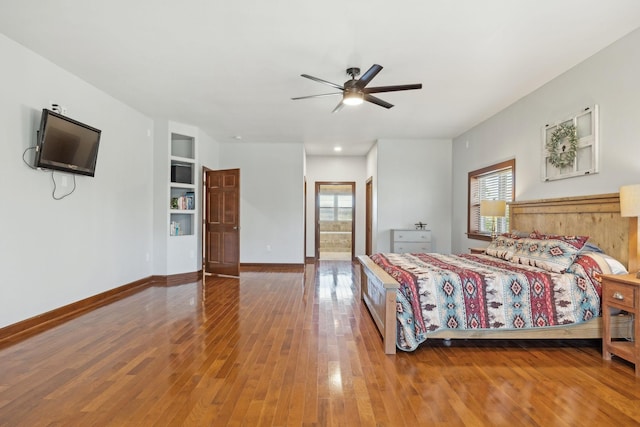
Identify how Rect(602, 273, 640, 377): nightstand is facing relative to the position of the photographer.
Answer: facing the viewer and to the left of the viewer

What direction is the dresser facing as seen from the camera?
toward the camera

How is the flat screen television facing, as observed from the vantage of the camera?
facing the viewer and to the right of the viewer

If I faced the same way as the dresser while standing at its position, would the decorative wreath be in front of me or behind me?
in front

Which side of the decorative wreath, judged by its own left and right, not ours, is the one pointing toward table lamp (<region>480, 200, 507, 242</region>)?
right

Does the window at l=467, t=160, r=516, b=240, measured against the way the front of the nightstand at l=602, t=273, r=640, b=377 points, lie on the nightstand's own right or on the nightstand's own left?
on the nightstand's own right

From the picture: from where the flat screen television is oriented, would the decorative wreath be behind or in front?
in front

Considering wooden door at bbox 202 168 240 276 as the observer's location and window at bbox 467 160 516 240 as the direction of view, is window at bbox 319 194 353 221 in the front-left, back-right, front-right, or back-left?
front-left

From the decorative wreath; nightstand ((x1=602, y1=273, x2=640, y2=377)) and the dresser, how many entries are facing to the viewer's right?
0

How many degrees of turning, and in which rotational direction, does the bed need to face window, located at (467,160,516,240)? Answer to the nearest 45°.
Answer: approximately 135° to its right

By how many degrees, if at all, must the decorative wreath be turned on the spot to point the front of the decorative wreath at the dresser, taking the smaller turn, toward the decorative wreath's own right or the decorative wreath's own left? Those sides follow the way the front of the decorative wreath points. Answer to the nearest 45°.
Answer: approximately 90° to the decorative wreath's own right

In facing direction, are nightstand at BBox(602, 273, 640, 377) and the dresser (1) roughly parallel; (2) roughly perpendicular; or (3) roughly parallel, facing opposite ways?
roughly perpendicular

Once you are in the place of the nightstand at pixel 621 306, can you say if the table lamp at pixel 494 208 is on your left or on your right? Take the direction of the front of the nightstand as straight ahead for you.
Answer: on your right

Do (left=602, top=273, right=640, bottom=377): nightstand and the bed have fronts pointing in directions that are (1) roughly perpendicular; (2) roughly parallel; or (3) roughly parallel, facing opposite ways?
roughly parallel

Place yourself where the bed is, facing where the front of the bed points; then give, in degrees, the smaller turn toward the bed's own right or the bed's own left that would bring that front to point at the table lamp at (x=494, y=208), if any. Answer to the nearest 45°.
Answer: approximately 90° to the bed's own right

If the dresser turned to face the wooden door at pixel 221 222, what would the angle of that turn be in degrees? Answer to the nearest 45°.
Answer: approximately 90° to its right

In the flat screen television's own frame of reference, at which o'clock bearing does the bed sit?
The bed is roughly at 12 o'clock from the flat screen television.

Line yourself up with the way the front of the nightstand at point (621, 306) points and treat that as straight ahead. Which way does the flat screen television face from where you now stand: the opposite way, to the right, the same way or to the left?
the opposite way
